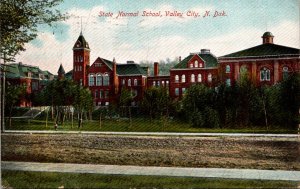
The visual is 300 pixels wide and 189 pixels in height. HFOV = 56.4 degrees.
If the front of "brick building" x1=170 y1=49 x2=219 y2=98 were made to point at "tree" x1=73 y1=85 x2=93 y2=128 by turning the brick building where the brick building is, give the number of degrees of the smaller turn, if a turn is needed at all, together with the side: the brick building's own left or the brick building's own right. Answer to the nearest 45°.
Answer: approximately 90° to the brick building's own right

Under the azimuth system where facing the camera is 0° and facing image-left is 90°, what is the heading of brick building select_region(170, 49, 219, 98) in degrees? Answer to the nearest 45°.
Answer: approximately 0°

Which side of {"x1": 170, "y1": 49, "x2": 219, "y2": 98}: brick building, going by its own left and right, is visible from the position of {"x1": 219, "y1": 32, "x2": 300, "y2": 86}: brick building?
left

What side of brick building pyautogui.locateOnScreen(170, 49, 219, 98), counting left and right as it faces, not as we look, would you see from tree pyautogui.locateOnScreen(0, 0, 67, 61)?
right

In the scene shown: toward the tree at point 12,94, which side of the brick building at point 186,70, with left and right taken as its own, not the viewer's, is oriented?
right

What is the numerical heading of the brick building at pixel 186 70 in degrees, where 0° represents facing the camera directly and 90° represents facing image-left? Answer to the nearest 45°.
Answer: approximately 0°

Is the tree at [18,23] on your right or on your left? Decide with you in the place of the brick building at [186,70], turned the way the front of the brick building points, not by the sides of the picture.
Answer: on your right

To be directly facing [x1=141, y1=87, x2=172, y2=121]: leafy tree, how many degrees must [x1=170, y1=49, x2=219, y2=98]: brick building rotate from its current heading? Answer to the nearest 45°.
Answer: approximately 90° to its right
